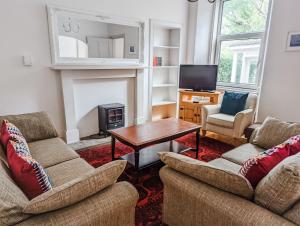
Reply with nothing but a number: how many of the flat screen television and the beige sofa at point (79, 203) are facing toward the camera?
1

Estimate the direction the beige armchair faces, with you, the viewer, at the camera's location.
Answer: facing the viewer and to the left of the viewer

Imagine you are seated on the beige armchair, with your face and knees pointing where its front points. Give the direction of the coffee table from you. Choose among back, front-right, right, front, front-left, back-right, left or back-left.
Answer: front

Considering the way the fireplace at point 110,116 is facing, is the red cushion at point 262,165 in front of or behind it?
in front

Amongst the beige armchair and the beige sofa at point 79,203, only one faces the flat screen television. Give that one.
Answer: the beige sofa

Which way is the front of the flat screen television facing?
toward the camera

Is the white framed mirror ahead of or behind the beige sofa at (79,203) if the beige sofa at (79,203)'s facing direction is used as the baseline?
ahead

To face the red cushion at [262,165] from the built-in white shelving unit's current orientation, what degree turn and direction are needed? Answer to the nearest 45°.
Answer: approximately 45° to its right

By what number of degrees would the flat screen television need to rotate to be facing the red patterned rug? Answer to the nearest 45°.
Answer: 0° — it already faces it

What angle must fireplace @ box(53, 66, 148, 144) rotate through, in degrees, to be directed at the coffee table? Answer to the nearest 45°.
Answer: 0° — it already faces it

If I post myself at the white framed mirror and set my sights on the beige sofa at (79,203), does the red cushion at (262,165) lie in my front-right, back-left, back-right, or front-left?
front-left

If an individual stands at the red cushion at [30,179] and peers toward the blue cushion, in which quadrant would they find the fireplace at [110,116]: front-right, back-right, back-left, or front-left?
front-left

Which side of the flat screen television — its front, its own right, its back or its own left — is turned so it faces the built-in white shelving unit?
right

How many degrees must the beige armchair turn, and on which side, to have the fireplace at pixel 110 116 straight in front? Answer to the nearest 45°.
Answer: approximately 45° to its right

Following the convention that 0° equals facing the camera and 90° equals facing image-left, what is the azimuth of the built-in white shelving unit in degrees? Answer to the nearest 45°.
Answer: approximately 315°

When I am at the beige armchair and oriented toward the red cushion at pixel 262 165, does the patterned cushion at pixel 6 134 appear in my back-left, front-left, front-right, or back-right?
front-right

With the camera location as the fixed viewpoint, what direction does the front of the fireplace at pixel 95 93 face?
facing the viewer and to the right of the viewer
